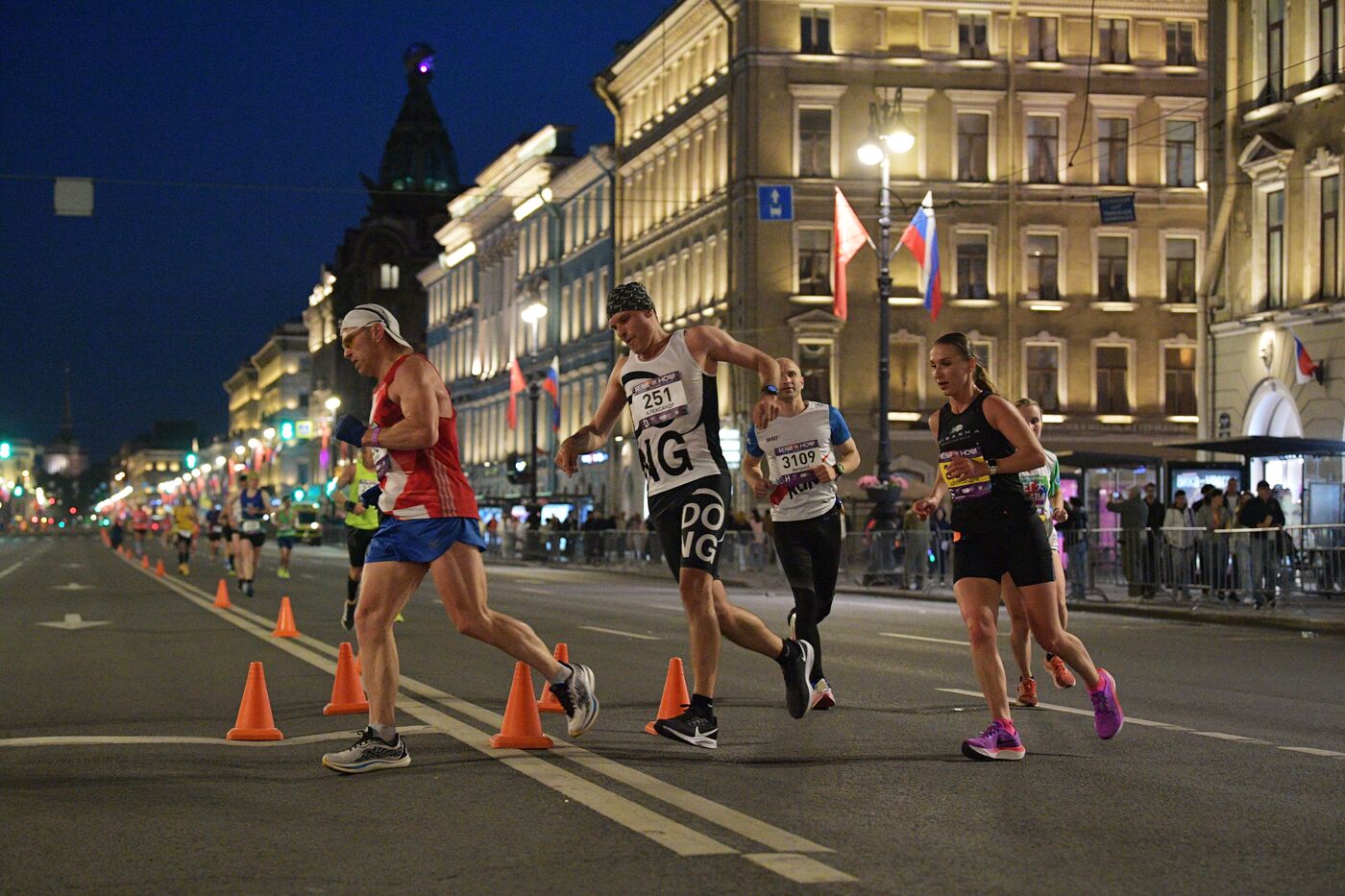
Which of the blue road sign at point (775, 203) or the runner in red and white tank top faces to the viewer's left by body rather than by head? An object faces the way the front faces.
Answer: the runner in red and white tank top

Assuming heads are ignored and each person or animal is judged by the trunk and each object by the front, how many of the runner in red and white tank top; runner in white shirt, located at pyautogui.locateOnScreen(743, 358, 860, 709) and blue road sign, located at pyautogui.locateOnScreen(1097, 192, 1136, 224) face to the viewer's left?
1

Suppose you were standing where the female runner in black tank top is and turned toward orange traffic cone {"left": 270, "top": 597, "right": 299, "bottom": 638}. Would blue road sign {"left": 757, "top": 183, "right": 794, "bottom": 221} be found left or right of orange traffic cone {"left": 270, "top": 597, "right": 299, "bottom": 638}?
right

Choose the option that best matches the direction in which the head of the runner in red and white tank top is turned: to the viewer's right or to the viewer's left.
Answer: to the viewer's left

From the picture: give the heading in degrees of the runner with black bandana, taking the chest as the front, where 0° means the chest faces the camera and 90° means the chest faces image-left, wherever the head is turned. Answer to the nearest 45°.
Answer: approximately 45°

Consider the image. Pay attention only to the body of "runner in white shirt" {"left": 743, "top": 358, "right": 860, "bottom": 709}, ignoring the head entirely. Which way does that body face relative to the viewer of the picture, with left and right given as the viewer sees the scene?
facing the viewer

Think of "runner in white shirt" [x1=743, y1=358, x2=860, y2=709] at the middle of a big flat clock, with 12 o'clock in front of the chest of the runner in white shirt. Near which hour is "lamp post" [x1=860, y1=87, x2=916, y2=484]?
The lamp post is roughly at 6 o'clock from the runner in white shirt.

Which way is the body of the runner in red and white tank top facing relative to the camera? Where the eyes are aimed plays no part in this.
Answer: to the viewer's left

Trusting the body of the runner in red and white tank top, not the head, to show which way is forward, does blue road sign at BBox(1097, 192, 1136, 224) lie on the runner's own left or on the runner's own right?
on the runner's own right

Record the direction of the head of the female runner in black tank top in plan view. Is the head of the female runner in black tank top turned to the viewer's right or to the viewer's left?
to the viewer's left

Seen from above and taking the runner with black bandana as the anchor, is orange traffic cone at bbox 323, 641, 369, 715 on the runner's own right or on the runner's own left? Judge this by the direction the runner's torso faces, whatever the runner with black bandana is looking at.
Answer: on the runner's own right

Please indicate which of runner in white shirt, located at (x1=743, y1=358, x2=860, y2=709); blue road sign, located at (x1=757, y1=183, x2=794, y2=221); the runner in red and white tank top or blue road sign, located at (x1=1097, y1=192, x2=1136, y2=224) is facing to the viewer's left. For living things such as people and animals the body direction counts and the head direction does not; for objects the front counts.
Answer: the runner in red and white tank top

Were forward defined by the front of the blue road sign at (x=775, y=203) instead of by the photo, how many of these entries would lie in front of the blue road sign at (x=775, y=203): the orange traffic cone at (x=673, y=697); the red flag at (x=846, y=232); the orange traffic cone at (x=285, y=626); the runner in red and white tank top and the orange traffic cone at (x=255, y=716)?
5

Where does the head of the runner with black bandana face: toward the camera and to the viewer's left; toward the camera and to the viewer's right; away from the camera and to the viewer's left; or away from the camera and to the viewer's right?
toward the camera and to the viewer's left

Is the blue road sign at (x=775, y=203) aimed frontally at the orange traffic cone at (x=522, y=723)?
yes

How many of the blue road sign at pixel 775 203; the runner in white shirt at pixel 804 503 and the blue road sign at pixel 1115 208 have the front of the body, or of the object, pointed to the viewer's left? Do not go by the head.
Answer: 0

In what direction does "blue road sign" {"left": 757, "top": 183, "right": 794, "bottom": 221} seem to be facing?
toward the camera
